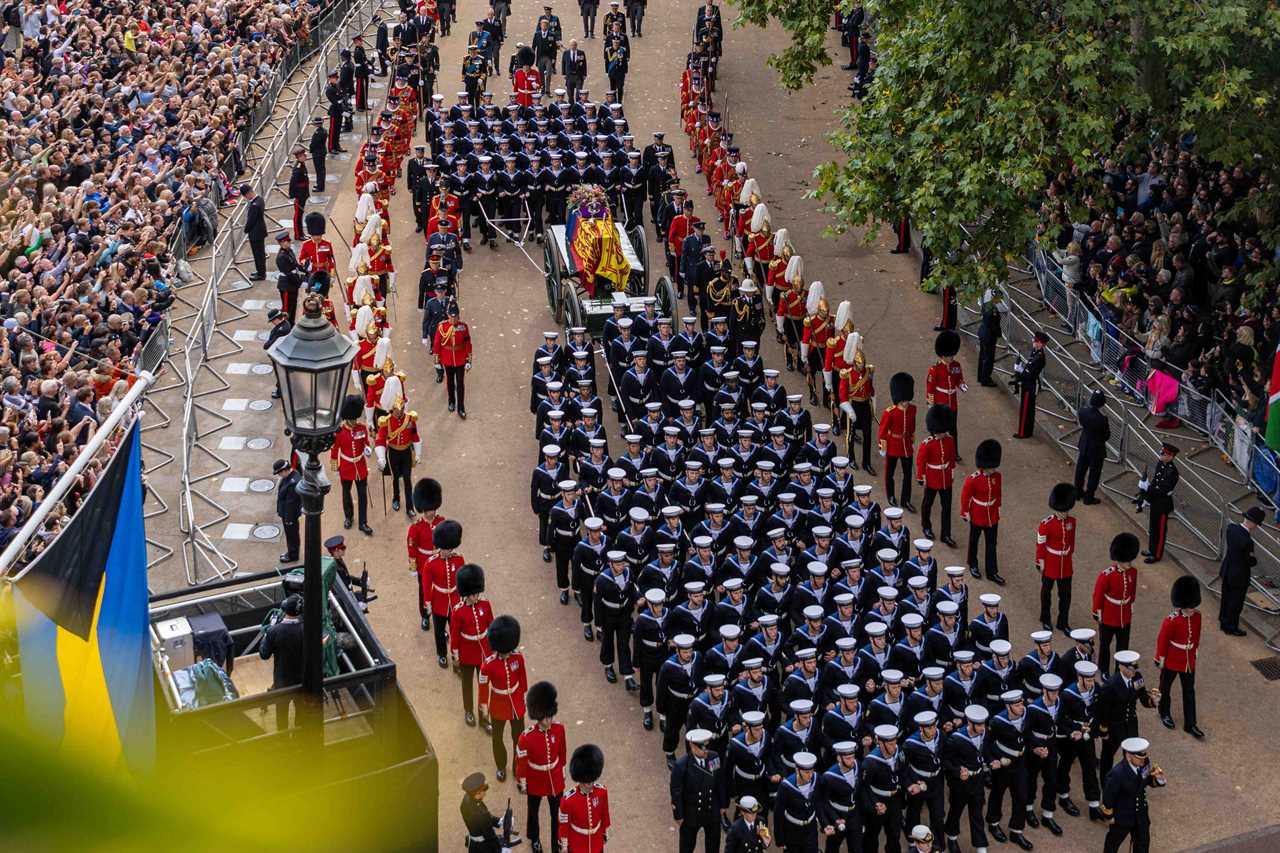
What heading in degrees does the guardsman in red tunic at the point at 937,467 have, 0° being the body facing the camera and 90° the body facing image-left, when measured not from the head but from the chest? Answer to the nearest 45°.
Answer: approximately 315°

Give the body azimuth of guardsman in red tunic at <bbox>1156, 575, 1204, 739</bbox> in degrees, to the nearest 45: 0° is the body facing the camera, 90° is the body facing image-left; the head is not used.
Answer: approximately 315°

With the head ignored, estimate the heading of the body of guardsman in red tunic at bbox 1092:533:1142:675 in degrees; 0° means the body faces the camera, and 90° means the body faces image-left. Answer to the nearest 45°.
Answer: approximately 315°

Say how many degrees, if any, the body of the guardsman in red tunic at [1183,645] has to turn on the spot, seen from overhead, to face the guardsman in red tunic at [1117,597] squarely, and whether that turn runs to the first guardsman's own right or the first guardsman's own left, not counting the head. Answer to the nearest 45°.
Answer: approximately 180°

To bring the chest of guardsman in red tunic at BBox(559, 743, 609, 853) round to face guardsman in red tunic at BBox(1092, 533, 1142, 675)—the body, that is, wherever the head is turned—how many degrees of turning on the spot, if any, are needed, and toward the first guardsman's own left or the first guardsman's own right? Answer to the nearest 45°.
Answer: approximately 90° to the first guardsman's own left

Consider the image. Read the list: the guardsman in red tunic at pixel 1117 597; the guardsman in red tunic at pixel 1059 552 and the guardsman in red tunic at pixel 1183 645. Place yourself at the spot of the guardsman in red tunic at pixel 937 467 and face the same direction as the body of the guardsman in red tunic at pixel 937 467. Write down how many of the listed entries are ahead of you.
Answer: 3

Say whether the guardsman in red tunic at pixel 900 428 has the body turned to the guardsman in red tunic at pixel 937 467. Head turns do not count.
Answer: yes

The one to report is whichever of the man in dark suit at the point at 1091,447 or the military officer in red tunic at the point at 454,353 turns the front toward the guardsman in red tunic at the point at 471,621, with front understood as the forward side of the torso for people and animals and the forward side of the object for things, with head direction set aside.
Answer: the military officer in red tunic at the point at 454,353

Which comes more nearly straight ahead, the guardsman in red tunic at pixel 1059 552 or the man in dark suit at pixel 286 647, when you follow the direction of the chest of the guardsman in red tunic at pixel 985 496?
the guardsman in red tunic

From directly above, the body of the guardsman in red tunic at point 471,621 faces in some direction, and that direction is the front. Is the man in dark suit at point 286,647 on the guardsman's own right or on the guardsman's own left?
on the guardsman's own right

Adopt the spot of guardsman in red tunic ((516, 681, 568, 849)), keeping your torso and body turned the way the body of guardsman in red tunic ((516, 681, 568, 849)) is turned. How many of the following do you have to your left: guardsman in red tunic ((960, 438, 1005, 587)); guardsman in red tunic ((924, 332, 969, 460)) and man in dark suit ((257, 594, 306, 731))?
2

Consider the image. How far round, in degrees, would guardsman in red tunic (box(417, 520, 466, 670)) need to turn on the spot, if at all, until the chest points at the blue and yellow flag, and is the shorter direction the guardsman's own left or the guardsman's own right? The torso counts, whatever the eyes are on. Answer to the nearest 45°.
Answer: approximately 45° to the guardsman's own right

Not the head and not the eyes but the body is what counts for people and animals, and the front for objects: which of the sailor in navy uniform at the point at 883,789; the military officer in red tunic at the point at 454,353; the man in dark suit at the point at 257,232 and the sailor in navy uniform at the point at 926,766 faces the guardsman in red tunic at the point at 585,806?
the military officer in red tunic at the point at 454,353
